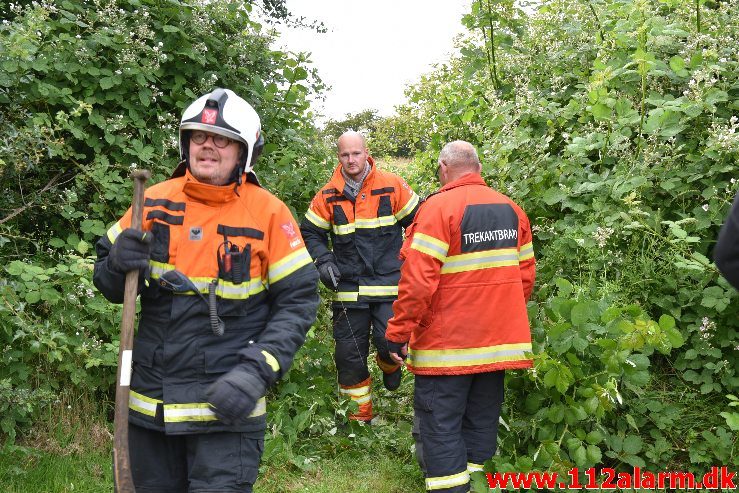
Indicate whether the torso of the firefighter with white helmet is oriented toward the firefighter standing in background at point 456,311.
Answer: no

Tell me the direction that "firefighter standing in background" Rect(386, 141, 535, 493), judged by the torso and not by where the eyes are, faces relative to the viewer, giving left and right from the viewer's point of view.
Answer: facing away from the viewer and to the left of the viewer

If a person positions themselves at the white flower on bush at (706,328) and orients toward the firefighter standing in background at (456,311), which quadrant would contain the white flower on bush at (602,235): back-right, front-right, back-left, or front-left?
front-right

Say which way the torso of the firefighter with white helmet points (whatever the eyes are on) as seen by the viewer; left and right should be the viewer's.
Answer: facing the viewer and to the left of the viewer

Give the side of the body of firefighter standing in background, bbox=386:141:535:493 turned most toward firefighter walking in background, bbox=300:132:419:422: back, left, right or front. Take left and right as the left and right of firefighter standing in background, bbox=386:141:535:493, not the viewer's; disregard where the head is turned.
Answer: front

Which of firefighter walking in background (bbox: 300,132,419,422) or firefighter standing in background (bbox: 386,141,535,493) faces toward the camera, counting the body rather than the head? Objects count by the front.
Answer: firefighter walking in background (bbox: 300,132,419,422)

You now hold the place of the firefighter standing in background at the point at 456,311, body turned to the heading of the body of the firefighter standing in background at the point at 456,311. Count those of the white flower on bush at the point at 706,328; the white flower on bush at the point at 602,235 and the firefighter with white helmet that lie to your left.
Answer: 1

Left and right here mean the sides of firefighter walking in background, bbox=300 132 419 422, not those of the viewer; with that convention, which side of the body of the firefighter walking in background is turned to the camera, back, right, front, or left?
front

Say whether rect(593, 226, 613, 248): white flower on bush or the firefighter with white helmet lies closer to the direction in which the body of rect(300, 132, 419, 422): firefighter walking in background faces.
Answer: the firefighter with white helmet

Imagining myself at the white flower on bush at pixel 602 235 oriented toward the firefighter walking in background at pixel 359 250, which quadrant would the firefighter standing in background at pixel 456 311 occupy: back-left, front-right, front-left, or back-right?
front-left

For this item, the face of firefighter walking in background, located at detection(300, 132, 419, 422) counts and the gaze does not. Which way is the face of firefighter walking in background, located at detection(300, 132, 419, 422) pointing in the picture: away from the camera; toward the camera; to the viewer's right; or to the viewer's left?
toward the camera

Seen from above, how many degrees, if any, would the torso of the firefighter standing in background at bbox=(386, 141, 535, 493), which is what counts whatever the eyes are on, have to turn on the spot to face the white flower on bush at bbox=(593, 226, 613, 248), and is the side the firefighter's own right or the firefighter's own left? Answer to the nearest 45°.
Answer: approximately 90° to the firefighter's own right

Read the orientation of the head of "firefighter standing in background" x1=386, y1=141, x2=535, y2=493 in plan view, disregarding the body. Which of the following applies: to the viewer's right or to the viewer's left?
to the viewer's left

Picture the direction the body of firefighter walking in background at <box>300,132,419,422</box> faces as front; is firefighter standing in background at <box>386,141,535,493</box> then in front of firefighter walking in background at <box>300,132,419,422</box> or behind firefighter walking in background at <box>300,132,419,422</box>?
in front

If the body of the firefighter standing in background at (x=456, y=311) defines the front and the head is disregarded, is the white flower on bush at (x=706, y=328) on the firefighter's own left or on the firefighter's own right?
on the firefighter's own right

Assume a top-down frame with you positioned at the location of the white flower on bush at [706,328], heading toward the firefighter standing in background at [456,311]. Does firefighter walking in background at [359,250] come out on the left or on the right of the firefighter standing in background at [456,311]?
right

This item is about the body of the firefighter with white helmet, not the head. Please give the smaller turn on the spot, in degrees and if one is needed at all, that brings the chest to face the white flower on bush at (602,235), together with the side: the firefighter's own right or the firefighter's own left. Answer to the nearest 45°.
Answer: approximately 180°

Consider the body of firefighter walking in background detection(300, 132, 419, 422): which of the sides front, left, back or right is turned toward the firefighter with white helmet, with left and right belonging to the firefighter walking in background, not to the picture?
front
